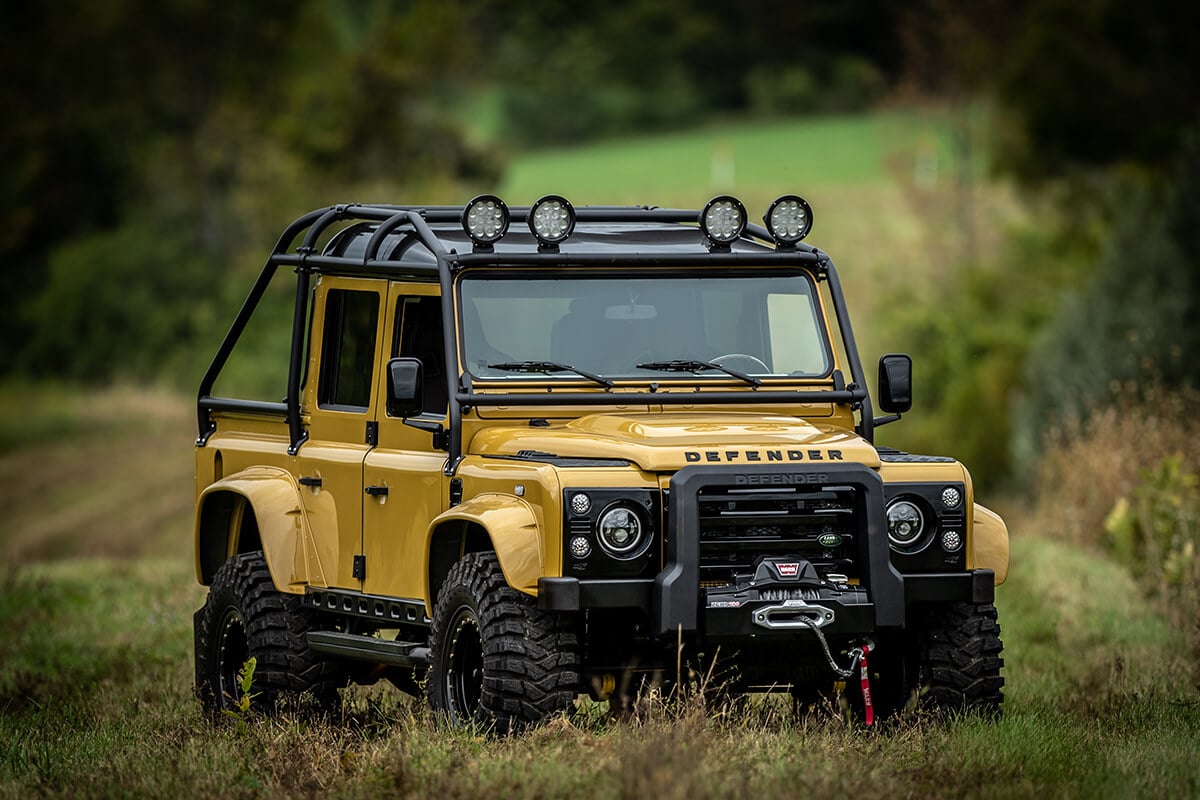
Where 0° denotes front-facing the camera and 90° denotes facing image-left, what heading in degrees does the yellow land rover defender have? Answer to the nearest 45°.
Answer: approximately 315°
